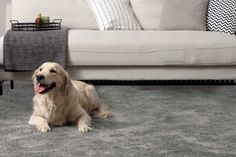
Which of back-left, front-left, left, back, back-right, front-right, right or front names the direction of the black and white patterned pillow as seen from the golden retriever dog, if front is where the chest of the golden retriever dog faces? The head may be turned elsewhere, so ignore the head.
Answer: back

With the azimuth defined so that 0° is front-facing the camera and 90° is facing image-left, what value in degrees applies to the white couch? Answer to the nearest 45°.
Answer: approximately 0°

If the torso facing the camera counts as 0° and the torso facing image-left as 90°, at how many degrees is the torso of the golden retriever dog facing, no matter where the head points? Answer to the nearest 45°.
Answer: approximately 45°

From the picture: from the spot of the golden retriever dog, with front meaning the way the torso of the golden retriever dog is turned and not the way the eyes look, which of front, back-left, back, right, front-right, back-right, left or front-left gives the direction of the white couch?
back
